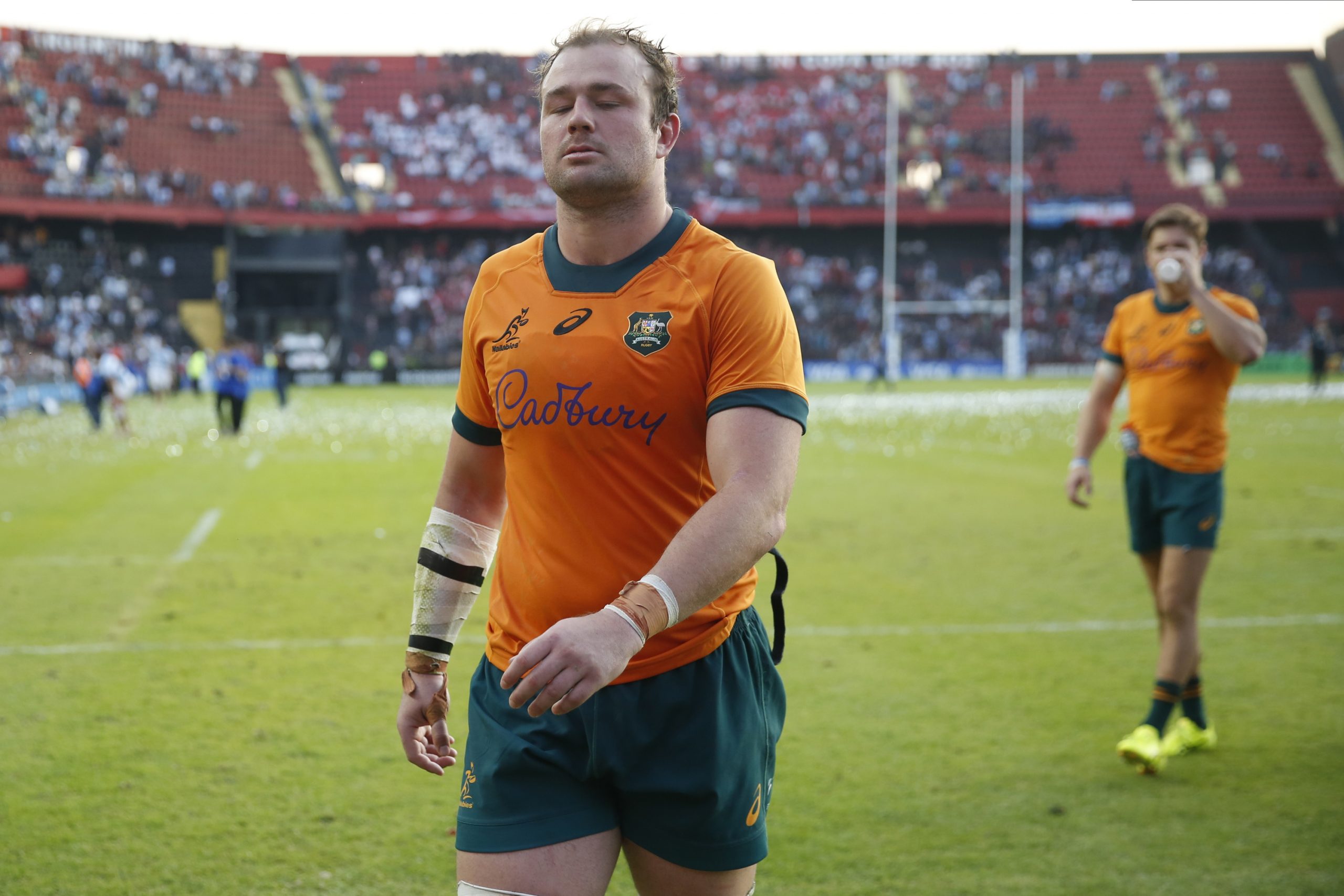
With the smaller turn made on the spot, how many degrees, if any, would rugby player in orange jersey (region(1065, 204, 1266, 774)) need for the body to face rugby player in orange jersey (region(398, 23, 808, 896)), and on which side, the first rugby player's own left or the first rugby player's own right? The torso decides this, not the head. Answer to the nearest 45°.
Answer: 0° — they already face them

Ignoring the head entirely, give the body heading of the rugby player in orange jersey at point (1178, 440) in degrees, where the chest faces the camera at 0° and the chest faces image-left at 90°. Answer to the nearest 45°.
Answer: approximately 0°
